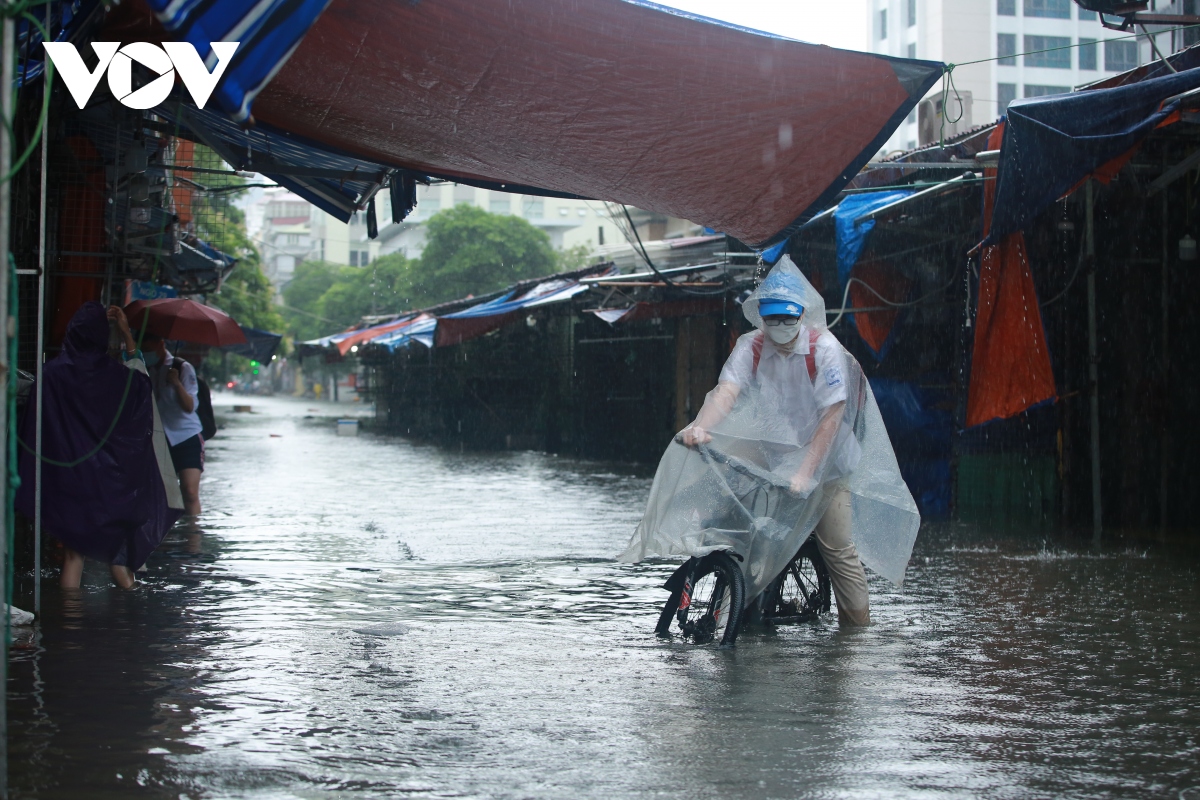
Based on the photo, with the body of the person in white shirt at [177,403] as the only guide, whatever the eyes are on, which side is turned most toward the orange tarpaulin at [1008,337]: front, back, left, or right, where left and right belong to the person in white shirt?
left

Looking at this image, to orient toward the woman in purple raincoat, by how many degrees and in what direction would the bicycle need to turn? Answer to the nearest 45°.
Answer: approximately 45° to its right

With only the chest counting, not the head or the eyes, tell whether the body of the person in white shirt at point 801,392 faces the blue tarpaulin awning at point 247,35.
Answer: yes

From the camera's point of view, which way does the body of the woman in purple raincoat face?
away from the camera

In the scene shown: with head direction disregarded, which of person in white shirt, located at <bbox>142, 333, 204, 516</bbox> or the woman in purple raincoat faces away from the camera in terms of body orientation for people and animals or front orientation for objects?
the woman in purple raincoat
